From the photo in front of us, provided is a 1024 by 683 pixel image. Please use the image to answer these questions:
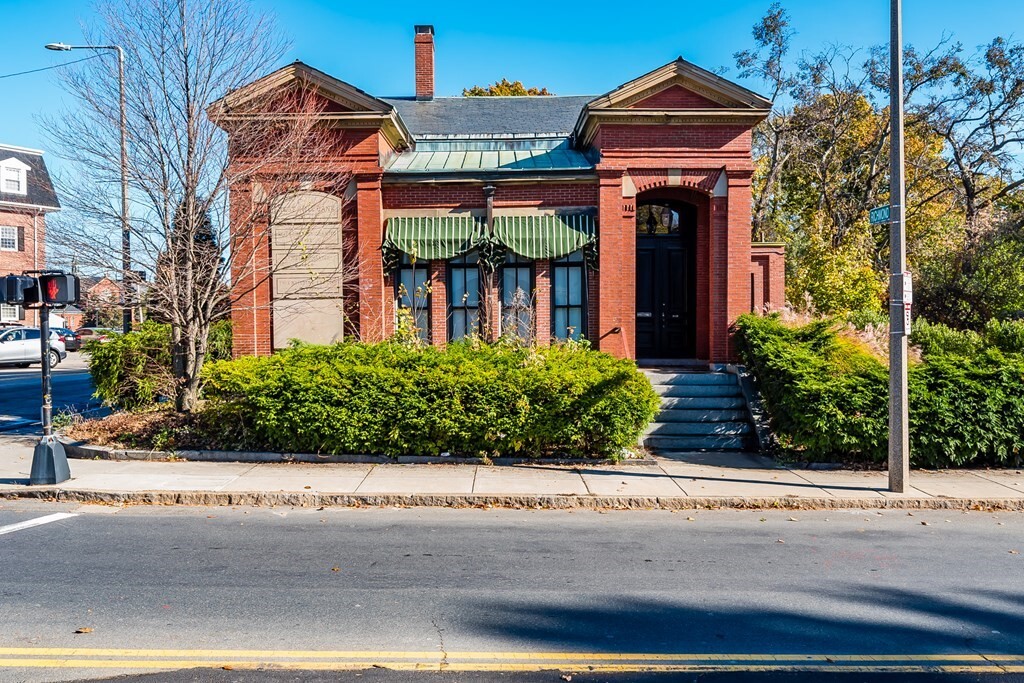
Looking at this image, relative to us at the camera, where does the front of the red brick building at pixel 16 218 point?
facing the viewer

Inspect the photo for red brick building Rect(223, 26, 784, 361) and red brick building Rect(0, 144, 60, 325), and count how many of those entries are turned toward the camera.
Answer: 2

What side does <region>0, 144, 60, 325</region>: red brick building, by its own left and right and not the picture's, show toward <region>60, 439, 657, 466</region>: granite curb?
front

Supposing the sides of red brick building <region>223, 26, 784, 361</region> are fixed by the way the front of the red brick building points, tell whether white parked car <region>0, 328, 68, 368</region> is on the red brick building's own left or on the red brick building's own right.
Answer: on the red brick building's own right

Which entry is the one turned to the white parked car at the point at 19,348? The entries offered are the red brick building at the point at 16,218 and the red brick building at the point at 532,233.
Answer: the red brick building at the point at 16,218

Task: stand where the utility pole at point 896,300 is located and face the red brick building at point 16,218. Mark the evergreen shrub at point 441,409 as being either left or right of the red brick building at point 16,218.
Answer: left

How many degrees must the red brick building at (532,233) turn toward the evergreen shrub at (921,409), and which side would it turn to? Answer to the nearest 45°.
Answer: approximately 45° to its left

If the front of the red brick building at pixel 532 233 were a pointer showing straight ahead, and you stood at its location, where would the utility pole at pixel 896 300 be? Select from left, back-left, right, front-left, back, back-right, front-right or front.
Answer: front-left

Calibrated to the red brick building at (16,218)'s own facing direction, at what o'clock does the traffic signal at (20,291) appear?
The traffic signal is roughly at 12 o'clock from the red brick building.

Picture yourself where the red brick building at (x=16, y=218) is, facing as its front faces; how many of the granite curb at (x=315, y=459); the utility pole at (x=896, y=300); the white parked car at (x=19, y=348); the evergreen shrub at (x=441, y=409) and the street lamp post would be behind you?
0

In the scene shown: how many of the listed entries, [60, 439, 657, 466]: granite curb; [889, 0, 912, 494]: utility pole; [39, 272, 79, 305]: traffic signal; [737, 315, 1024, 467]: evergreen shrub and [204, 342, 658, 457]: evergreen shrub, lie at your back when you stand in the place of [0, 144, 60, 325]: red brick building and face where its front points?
0

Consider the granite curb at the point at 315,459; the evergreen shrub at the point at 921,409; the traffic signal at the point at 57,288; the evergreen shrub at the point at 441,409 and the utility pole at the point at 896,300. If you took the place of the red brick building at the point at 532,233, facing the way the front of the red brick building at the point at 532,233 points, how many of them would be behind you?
0

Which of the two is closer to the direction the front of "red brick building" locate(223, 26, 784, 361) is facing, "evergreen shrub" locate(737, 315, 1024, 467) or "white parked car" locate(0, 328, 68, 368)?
the evergreen shrub

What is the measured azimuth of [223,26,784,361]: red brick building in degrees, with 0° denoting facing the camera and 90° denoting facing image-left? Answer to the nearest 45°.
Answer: approximately 0°

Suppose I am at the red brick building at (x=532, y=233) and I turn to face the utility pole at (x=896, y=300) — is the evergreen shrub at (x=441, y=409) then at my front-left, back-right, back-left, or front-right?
front-right
